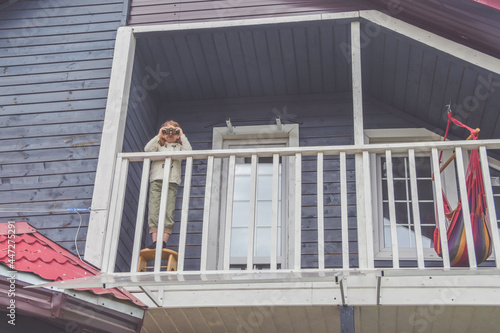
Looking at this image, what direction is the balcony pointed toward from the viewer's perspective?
toward the camera

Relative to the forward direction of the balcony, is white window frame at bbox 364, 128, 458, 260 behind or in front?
behind

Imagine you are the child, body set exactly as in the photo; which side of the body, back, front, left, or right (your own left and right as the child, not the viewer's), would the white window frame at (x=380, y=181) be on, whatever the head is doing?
left
